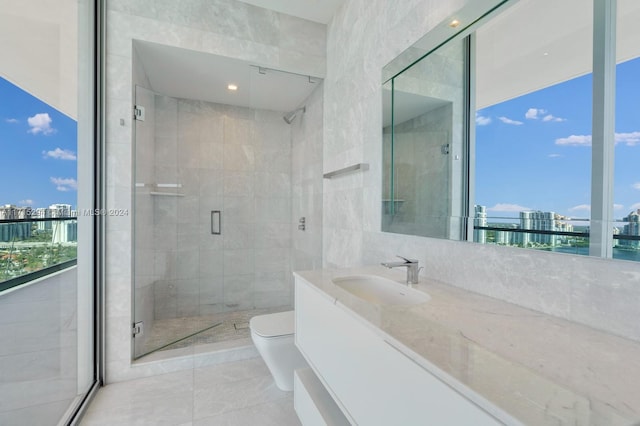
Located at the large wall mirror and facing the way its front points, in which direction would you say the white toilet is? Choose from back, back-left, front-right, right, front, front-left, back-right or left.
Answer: front-right

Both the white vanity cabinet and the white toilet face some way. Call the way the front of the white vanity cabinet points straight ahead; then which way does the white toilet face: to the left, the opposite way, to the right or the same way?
the same way

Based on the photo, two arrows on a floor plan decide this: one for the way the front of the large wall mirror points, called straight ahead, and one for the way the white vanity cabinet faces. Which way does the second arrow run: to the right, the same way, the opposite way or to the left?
the same way

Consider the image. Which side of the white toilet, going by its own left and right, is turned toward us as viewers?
left

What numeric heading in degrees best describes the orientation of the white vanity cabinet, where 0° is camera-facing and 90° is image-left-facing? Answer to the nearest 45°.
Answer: approximately 45°

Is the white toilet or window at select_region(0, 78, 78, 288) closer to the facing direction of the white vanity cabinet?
the window

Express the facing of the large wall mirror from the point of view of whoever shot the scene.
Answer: facing the viewer and to the left of the viewer

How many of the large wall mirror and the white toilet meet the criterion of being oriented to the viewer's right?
0

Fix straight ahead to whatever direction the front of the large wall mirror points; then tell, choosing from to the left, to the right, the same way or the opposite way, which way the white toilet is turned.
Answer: the same way

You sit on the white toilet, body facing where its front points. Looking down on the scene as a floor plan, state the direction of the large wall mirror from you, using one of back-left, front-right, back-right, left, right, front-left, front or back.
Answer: back-left

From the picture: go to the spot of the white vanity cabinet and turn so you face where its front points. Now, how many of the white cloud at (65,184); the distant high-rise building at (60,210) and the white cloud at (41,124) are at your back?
0

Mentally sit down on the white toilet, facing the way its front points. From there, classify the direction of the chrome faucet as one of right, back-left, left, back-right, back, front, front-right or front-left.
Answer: back-left

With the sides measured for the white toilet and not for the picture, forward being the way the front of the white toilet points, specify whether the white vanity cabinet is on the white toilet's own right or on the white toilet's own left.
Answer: on the white toilet's own left
